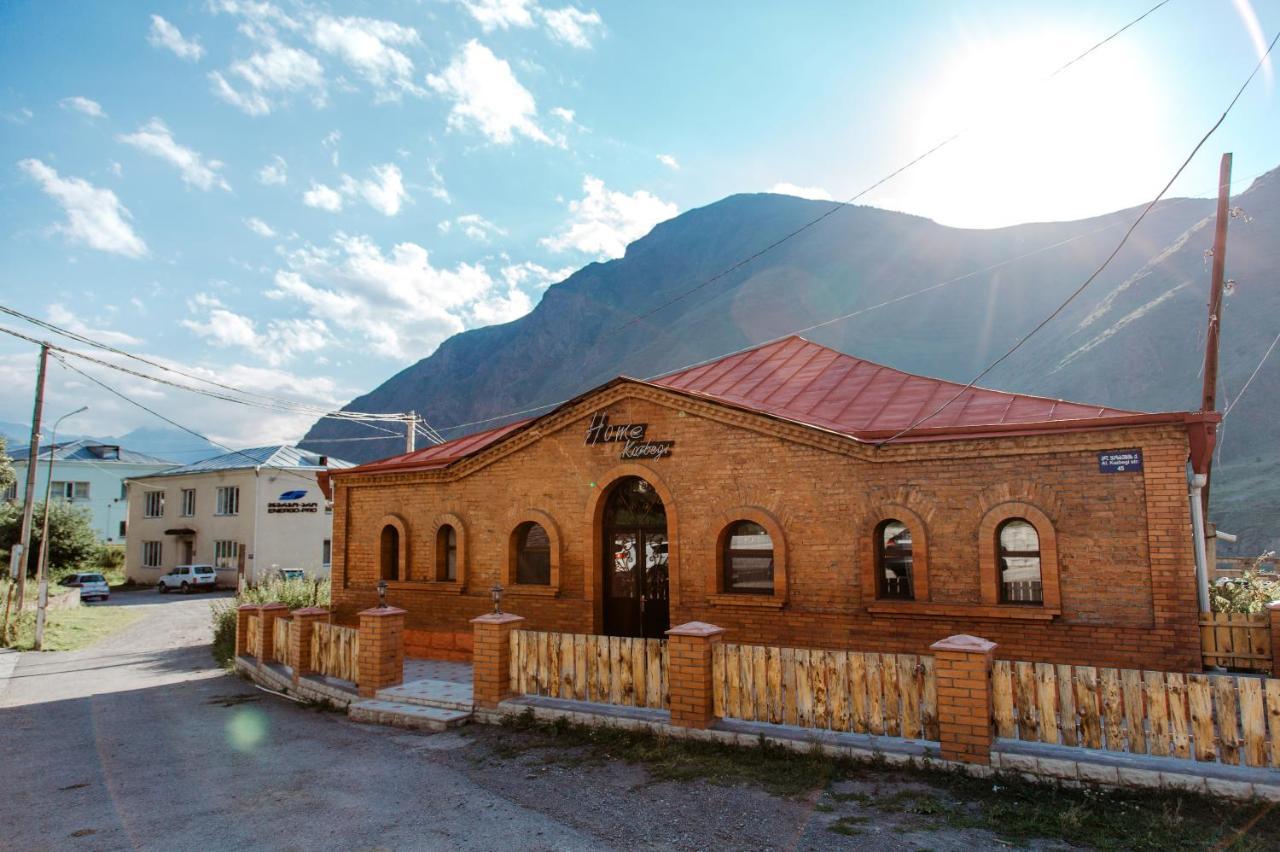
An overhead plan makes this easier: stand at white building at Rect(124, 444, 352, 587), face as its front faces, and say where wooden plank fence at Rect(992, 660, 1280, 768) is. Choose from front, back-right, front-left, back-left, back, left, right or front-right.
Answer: front-left

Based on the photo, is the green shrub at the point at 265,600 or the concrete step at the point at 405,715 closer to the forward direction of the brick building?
the concrete step

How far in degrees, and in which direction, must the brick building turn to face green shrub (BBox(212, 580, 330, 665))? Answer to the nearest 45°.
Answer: approximately 90° to its right

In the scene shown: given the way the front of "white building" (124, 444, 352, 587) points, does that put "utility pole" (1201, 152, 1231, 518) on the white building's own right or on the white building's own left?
on the white building's own left

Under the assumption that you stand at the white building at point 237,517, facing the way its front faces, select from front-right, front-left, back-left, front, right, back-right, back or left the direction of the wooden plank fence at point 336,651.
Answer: front-left

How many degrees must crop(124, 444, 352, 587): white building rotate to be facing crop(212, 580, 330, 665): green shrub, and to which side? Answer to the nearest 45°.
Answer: approximately 45° to its left

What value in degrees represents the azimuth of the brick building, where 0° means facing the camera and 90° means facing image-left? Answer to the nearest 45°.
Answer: approximately 45°

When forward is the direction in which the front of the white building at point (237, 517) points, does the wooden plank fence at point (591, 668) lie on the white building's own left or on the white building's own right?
on the white building's own left

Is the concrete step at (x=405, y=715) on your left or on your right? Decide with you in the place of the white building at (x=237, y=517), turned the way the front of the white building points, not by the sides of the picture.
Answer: on your left
